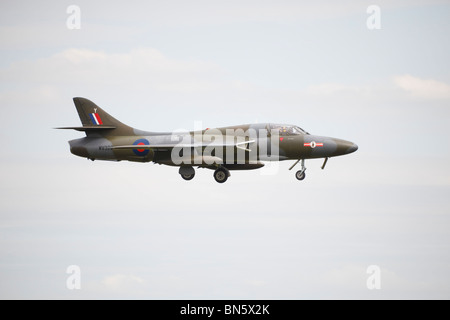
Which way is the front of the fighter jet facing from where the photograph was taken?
facing to the right of the viewer
